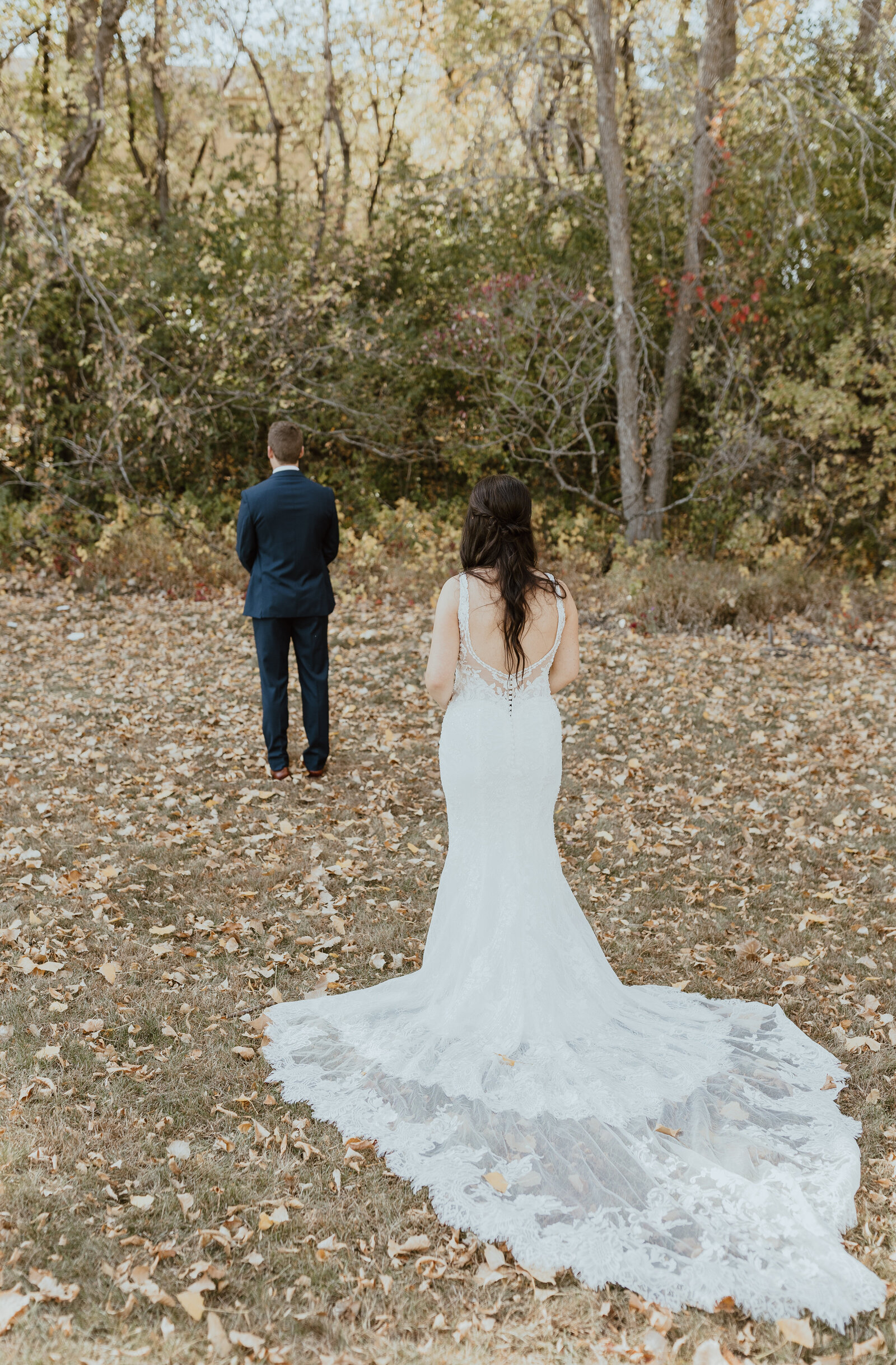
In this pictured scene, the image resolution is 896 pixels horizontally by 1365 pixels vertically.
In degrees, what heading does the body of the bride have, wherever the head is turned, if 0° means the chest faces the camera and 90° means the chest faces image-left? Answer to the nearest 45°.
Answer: approximately 180°

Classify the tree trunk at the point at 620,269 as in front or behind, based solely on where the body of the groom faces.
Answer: in front

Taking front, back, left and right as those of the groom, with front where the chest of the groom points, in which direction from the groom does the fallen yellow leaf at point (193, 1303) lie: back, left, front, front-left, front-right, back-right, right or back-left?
back

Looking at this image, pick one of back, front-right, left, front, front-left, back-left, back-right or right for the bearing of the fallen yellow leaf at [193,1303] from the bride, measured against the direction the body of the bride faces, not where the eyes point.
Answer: back-left

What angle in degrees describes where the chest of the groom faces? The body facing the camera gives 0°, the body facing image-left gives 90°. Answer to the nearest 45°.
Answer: approximately 180°

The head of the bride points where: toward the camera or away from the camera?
away from the camera

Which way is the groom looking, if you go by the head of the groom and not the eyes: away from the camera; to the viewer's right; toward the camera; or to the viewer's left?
away from the camera

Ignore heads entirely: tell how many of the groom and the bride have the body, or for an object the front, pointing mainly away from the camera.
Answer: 2

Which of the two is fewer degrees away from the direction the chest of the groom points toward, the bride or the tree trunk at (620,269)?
the tree trunk

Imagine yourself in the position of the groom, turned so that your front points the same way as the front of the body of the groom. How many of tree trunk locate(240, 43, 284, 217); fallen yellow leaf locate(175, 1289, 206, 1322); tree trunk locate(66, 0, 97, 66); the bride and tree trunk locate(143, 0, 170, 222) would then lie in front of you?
3

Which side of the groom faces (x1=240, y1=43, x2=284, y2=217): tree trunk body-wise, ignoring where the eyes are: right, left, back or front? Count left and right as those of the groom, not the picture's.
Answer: front
